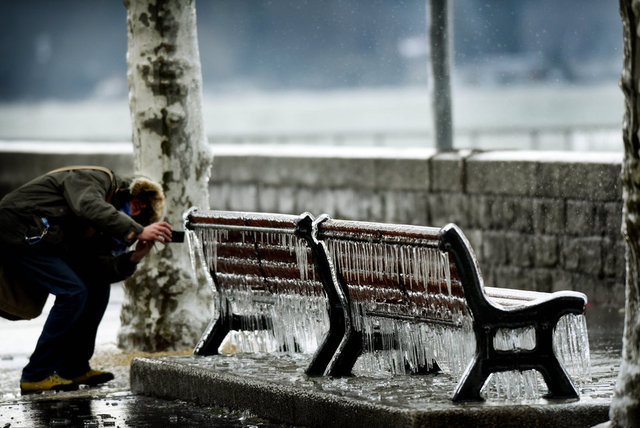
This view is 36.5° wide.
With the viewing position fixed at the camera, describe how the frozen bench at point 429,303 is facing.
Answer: facing away from the viewer and to the right of the viewer

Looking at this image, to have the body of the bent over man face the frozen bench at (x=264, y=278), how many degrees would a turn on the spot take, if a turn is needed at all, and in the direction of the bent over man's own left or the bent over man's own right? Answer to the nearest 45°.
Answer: approximately 45° to the bent over man's own right

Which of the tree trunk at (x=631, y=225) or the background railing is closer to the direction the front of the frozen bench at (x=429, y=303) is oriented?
the background railing

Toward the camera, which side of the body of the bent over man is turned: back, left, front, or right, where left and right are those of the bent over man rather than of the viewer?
right

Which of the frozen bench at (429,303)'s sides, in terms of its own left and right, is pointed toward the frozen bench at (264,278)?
left

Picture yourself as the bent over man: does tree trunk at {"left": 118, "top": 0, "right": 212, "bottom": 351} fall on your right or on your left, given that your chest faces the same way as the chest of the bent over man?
on your left

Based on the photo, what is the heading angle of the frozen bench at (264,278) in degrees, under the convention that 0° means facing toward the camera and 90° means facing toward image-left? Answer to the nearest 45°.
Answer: approximately 225°

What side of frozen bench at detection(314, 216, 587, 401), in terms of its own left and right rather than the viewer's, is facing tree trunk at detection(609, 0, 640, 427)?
right

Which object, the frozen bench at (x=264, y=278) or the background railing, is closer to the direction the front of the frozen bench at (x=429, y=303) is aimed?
the background railing

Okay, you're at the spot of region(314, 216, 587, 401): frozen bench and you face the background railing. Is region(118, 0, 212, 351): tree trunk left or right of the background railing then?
left
